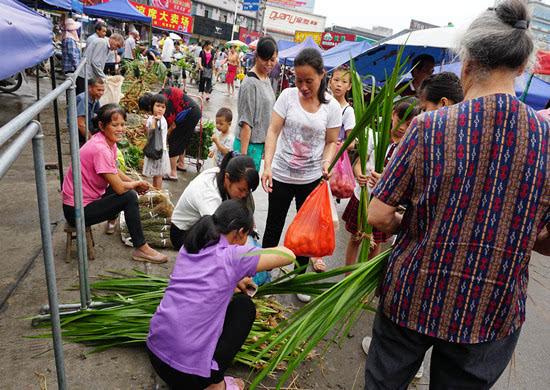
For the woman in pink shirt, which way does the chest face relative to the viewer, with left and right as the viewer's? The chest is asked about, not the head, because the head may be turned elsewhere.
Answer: facing to the right of the viewer

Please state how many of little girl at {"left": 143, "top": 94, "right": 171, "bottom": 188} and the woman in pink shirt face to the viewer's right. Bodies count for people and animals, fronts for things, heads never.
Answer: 1

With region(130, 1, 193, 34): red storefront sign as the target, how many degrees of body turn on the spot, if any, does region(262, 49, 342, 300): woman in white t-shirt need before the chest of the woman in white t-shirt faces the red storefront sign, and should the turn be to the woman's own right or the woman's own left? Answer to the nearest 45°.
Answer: approximately 135° to the woman's own right

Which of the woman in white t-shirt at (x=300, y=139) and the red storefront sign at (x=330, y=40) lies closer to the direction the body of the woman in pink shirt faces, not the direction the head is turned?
the woman in white t-shirt

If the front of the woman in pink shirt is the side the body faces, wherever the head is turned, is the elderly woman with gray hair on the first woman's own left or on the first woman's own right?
on the first woman's own right

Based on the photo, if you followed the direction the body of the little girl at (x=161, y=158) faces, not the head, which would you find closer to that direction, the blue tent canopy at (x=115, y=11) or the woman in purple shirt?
the woman in purple shirt

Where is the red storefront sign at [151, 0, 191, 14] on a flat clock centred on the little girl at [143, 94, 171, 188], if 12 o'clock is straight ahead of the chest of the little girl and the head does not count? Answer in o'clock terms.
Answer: The red storefront sign is roughly at 6 o'clock from the little girl.

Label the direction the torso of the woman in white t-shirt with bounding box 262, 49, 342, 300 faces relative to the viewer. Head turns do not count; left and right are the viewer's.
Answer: facing the viewer

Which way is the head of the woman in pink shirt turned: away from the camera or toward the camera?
toward the camera

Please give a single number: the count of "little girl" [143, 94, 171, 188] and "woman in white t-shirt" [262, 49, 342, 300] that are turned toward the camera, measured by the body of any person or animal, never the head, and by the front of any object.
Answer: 2

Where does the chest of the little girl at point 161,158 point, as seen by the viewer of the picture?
toward the camera

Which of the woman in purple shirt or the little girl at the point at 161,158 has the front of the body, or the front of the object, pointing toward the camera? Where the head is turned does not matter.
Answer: the little girl

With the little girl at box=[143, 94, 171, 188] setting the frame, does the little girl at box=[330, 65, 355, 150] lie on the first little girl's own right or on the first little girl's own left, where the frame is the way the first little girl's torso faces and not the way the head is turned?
on the first little girl's own left

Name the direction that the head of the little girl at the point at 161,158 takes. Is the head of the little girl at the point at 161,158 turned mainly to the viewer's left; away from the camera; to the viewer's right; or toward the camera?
toward the camera

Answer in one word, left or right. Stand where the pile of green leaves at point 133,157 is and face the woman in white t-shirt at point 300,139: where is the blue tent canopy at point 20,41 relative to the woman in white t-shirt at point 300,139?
right
